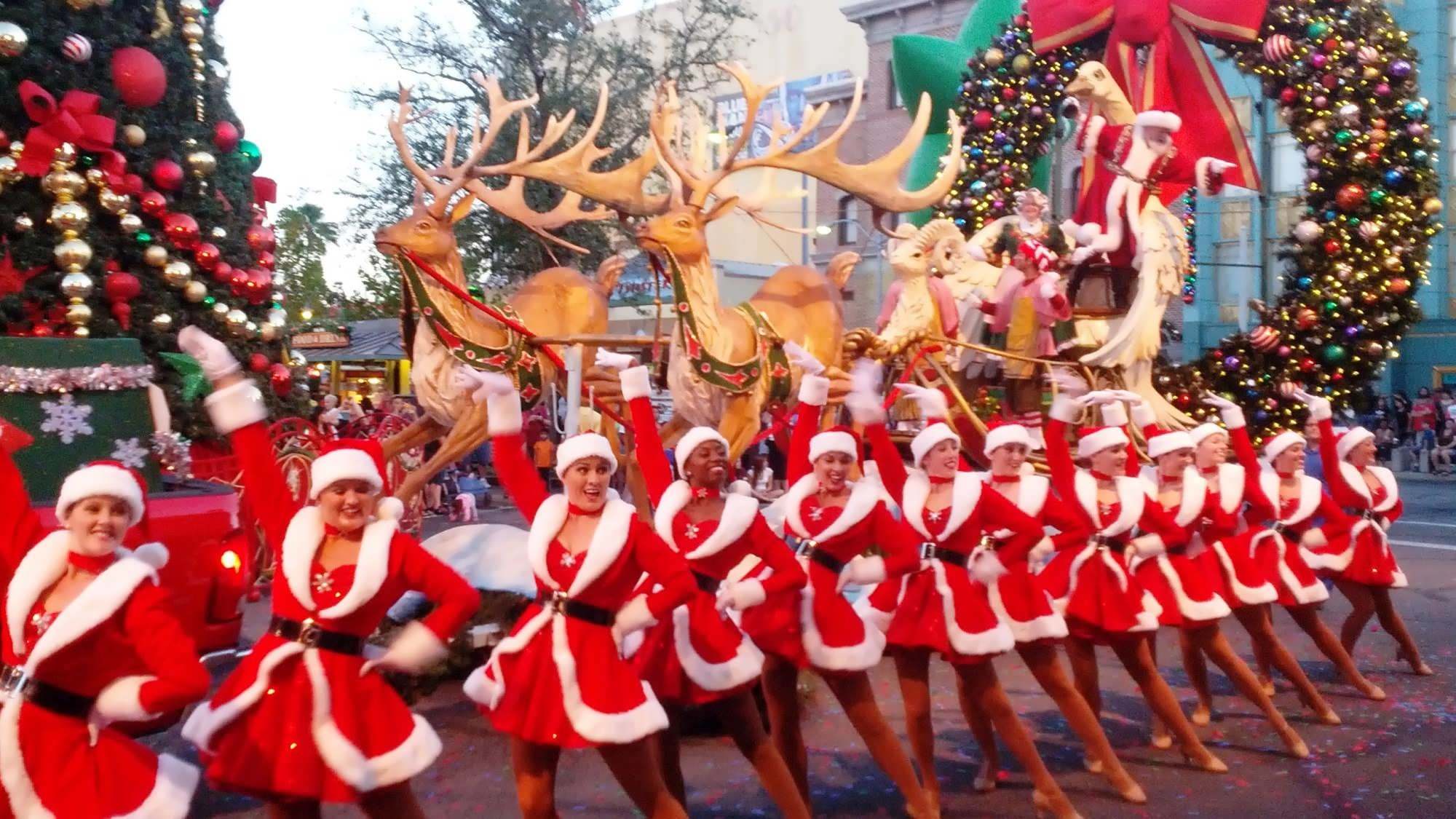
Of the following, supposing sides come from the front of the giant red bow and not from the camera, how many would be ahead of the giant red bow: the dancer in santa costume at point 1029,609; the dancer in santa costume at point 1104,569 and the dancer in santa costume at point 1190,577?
3

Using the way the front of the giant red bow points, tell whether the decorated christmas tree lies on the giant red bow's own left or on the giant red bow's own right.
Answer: on the giant red bow's own right

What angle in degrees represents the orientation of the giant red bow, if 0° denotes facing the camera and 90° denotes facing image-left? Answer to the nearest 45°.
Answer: approximately 0°

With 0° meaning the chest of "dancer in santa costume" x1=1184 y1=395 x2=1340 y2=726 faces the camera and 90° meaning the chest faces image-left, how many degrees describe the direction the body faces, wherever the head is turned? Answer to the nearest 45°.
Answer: approximately 45°

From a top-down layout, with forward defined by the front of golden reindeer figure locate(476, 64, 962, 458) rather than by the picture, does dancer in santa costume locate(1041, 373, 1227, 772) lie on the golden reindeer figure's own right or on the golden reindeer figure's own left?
on the golden reindeer figure's own left

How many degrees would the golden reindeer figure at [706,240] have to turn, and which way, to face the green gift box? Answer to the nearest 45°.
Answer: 0° — it already faces it
